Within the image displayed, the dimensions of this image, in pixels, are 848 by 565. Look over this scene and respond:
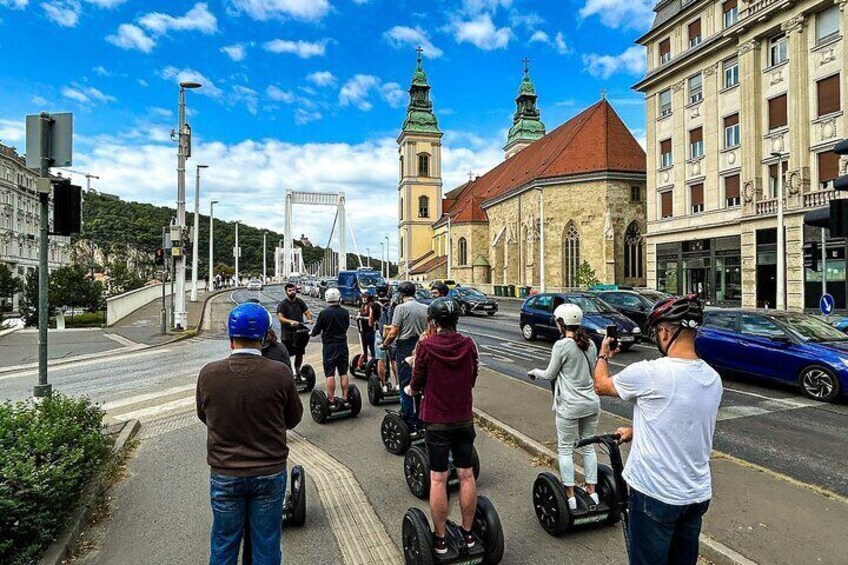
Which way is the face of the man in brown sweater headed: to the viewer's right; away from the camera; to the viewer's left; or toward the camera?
away from the camera

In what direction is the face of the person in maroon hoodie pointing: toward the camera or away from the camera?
away from the camera

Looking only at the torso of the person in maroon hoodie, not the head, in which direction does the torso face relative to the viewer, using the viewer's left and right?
facing away from the viewer

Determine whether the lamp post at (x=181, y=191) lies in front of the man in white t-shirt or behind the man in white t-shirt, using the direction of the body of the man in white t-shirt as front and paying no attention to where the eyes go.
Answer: in front

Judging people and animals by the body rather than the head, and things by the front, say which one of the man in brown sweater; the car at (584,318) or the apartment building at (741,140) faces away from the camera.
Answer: the man in brown sweater

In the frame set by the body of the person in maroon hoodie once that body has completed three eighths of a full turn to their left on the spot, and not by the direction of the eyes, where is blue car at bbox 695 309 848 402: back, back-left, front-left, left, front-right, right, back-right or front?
back

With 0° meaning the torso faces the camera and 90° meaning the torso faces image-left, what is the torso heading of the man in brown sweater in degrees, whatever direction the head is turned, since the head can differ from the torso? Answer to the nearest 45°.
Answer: approximately 180°

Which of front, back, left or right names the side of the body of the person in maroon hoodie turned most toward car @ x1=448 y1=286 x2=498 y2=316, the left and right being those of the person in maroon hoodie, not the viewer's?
front

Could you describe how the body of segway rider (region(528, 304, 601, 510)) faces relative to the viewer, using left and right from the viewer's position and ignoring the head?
facing away from the viewer and to the left of the viewer

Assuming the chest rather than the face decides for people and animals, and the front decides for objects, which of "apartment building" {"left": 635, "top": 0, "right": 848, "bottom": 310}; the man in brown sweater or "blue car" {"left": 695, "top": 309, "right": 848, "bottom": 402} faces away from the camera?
the man in brown sweater

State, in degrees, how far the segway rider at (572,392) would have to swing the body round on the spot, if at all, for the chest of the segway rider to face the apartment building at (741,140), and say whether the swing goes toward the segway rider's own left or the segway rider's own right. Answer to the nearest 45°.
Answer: approximately 45° to the segway rider's own right

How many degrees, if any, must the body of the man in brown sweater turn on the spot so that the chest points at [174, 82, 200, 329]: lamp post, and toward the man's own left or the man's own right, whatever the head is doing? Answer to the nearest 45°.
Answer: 0° — they already face it

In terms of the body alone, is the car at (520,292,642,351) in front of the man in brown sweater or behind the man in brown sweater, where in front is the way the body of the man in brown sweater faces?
in front
